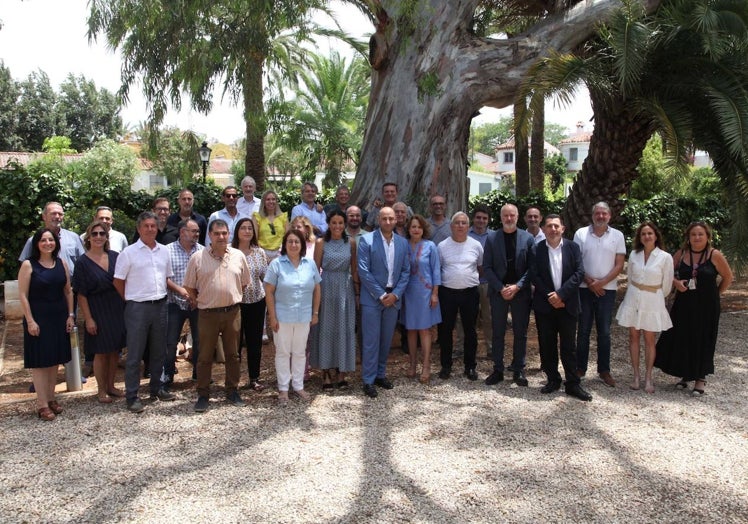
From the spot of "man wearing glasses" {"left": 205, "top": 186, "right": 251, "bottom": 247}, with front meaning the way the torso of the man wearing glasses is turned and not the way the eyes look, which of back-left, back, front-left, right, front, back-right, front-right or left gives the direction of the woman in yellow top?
front-left

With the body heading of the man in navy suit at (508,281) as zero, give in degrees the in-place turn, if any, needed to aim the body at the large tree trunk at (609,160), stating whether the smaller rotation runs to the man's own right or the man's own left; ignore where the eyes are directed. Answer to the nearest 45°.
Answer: approximately 180°

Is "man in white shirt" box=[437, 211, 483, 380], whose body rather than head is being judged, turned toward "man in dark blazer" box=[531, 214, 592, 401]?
no

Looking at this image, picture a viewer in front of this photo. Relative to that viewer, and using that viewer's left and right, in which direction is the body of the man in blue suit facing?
facing the viewer

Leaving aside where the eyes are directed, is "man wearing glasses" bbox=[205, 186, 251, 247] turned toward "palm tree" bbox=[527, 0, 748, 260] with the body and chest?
no

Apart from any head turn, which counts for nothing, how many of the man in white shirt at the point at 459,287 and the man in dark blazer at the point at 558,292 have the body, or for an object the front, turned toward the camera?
2

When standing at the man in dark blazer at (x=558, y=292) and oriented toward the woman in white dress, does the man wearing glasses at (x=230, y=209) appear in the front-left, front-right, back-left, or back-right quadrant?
back-left

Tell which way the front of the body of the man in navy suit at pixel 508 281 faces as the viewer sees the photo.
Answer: toward the camera

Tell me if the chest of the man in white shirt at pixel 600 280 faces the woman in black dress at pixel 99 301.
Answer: no

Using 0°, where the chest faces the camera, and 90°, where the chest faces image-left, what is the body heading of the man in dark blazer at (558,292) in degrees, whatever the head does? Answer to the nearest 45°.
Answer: approximately 0°

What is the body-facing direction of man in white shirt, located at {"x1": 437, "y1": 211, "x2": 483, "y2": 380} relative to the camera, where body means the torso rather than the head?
toward the camera

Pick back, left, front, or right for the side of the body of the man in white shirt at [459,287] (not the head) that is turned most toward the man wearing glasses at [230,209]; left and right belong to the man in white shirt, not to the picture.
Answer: right

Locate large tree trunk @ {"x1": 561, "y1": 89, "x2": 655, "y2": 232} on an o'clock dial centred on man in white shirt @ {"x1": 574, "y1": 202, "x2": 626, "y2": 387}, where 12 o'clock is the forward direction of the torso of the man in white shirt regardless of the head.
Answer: The large tree trunk is roughly at 6 o'clock from the man in white shirt.

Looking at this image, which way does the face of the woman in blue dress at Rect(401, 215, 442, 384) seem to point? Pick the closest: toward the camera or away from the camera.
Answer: toward the camera

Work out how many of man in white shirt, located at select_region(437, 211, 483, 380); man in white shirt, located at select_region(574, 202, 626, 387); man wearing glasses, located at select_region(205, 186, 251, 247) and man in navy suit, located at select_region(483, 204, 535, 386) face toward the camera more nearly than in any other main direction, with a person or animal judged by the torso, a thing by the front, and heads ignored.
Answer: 4

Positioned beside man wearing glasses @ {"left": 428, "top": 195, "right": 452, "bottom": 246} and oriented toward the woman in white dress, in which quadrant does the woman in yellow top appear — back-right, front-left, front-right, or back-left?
back-right

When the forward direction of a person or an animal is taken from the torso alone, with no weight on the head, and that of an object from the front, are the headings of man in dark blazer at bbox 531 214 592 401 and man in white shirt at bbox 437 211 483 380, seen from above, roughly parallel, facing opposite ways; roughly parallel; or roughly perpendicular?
roughly parallel

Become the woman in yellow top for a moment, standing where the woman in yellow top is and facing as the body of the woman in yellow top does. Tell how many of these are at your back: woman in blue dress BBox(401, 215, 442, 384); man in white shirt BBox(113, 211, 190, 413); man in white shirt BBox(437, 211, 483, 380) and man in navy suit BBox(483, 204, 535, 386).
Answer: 0

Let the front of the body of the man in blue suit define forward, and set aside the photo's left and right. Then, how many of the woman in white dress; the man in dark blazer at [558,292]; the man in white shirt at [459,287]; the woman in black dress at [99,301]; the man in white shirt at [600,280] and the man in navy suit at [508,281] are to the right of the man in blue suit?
1

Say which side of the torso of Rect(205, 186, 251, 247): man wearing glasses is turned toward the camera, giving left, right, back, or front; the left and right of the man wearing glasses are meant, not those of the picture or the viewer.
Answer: front
